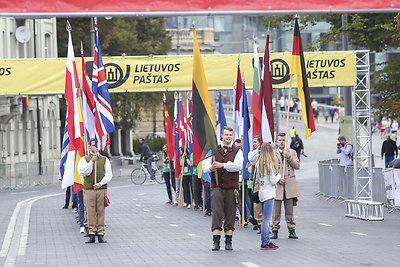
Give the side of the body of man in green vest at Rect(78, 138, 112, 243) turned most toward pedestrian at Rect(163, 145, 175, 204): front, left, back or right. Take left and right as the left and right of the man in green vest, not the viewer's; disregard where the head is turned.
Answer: back

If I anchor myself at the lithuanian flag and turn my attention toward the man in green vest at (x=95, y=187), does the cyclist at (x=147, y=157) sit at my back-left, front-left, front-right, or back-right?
front-right

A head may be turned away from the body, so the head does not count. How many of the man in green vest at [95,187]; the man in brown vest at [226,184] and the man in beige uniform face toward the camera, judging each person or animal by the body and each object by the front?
3

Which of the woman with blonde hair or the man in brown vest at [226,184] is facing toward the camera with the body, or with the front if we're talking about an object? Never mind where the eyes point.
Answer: the man in brown vest

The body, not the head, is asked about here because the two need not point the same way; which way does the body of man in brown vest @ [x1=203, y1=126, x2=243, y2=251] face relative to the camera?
toward the camera

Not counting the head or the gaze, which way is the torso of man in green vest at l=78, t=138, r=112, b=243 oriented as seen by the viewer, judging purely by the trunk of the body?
toward the camera

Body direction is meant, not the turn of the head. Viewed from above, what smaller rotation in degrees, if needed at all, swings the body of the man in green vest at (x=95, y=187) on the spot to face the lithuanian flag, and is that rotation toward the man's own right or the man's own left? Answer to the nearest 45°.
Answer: approximately 45° to the man's own left

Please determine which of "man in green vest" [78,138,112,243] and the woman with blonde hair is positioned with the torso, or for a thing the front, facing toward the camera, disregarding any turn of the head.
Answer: the man in green vest

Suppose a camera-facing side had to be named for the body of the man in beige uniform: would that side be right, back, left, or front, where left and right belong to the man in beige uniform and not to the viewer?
front
